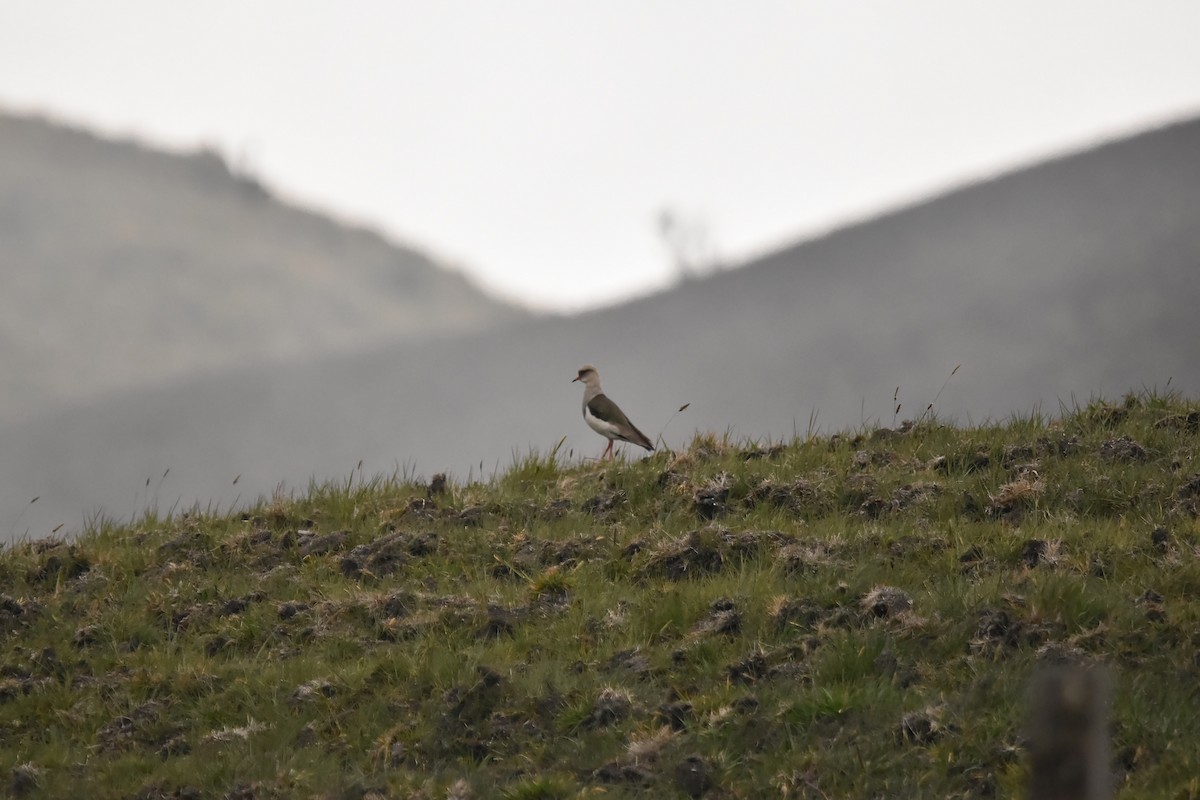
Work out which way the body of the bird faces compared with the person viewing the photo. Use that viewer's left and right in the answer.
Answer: facing to the left of the viewer

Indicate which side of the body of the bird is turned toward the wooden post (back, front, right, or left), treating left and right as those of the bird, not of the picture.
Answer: left
